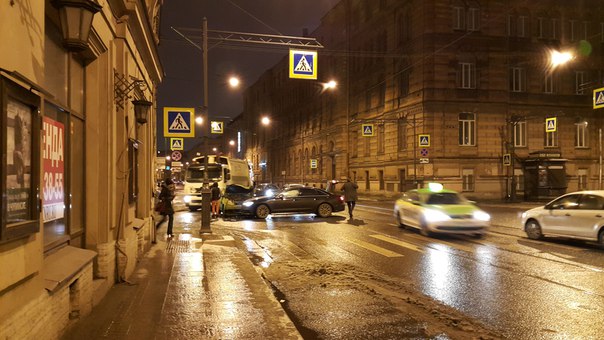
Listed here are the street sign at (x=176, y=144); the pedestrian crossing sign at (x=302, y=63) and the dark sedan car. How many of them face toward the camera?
2

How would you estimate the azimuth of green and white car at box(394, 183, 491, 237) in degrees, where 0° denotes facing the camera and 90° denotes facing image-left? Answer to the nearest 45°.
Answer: approximately 315°

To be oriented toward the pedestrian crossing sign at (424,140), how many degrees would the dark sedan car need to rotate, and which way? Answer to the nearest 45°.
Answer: approximately 135° to its right

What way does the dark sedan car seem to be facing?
to the viewer's left

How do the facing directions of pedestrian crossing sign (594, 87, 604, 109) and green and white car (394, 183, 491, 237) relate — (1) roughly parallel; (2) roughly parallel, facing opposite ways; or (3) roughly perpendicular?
roughly perpendicular

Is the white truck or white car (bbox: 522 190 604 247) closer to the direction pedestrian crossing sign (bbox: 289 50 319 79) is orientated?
the white car

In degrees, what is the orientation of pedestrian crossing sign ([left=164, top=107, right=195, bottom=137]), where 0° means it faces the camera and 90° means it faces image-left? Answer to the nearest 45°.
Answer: approximately 0°

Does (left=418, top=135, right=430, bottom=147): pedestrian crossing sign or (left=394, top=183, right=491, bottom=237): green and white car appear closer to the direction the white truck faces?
the green and white car

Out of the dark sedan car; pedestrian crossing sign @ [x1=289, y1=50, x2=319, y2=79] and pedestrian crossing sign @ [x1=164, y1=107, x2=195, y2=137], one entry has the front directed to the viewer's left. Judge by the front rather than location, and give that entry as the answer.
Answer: the dark sedan car

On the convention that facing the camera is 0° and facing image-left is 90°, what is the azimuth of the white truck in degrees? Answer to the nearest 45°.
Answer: approximately 45°
